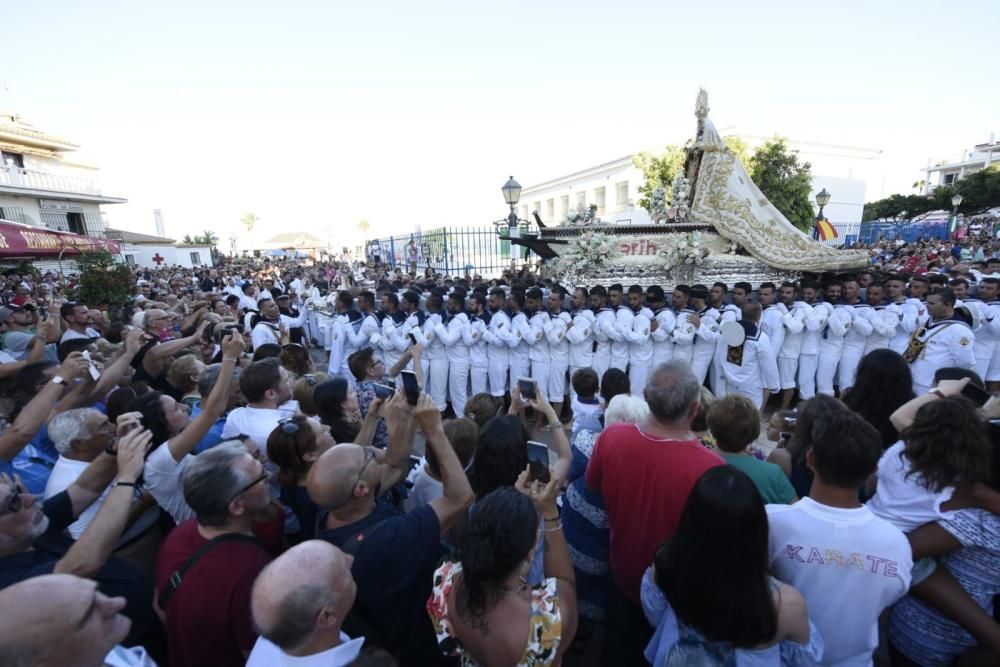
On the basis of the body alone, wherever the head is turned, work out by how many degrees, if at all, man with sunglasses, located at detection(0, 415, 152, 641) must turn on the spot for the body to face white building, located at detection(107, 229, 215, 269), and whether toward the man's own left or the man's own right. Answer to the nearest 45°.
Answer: approximately 90° to the man's own left

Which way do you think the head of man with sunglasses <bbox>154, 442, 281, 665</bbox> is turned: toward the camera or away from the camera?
away from the camera

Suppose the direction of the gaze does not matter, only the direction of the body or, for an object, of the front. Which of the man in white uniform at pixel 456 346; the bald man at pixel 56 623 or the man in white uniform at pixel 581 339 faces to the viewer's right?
the bald man

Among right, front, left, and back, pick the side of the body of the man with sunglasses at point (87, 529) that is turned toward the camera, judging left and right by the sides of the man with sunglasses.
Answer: right

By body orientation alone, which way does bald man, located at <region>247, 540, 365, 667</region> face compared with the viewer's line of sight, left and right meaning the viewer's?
facing away from the viewer and to the right of the viewer

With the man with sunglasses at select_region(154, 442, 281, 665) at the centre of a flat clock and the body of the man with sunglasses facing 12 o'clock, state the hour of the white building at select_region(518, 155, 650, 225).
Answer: The white building is roughly at 12 o'clock from the man with sunglasses.

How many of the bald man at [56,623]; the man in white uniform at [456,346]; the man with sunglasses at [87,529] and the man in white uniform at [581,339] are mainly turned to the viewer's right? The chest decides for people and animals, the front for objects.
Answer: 2

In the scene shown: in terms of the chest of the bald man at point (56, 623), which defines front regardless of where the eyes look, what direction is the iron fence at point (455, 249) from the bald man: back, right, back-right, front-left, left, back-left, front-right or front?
front-left

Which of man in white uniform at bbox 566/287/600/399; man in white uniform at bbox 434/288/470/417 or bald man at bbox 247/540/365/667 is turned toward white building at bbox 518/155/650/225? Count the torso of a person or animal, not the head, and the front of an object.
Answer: the bald man

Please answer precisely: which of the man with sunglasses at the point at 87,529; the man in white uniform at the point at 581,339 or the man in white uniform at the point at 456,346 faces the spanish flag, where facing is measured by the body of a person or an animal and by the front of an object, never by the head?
the man with sunglasses

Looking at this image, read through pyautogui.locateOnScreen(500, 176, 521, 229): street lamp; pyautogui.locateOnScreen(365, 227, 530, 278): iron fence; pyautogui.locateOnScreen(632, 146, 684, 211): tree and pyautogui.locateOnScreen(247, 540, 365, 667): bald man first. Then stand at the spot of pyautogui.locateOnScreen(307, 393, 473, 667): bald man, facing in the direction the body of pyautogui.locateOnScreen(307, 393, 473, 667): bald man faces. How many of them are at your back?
1

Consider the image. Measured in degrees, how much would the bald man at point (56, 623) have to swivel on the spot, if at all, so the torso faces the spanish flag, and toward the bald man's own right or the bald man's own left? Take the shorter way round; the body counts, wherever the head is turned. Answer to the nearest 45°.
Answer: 0° — they already face it
